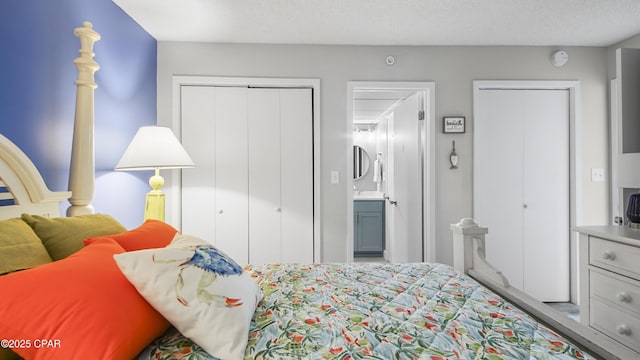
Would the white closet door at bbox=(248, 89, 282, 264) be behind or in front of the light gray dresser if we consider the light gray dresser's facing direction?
in front

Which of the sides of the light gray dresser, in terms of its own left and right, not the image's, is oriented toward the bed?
front

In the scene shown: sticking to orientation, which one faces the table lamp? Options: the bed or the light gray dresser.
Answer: the light gray dresser

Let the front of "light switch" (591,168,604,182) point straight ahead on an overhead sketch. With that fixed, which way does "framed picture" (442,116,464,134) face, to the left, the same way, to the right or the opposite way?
the same way

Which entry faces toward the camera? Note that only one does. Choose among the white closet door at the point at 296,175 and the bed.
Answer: the white closet door

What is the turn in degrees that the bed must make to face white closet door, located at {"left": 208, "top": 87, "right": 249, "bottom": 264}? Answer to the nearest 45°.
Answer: approximately 90° to its left

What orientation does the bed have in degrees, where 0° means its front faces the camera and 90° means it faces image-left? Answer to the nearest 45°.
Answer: approximately 270°

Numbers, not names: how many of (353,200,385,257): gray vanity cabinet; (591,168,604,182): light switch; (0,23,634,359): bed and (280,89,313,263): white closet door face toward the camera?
3

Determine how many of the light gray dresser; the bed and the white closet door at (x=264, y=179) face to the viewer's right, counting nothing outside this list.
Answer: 1

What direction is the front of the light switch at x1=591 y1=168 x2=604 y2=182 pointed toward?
toward the camera

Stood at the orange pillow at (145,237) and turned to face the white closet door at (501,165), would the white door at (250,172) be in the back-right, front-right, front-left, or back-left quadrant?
front-left

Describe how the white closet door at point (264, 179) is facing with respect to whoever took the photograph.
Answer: facing the viewer

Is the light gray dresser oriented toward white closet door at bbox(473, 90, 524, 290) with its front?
no

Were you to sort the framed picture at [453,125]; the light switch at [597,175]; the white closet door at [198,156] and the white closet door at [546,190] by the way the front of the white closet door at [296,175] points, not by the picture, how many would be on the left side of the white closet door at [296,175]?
3

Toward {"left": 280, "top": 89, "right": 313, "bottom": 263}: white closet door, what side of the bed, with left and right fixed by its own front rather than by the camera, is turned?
left

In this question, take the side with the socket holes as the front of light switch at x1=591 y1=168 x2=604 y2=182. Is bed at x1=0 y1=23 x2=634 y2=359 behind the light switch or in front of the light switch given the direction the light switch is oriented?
in front

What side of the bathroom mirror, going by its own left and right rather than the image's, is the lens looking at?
front

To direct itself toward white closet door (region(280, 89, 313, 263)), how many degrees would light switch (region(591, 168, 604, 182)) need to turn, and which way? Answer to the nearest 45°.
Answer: approximately 45° to its right
